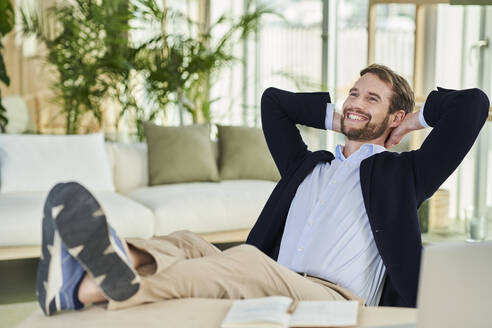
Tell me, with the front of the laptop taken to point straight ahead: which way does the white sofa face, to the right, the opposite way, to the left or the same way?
the opposite way

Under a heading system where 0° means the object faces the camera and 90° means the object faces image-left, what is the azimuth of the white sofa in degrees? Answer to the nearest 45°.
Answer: approximately 0°

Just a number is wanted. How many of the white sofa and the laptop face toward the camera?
1

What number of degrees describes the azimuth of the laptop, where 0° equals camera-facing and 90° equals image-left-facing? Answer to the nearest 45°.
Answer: approximately 135°

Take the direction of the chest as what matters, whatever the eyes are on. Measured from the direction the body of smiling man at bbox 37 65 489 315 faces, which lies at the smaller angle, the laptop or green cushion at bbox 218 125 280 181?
the laptop

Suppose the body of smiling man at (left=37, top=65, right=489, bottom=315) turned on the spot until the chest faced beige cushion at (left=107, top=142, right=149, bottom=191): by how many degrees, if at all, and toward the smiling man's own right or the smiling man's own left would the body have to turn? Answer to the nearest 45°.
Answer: approximately 90° to the smiling man's own right

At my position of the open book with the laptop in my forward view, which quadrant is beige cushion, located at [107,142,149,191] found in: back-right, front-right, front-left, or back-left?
back-left
